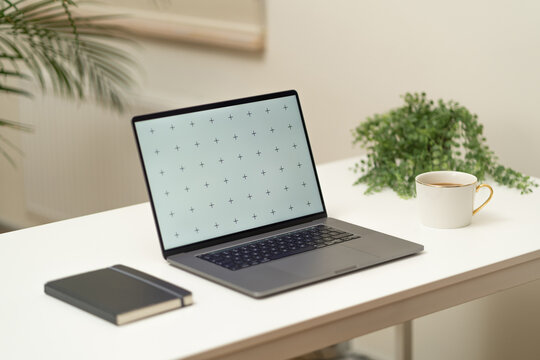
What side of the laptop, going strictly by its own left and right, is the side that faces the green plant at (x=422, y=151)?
left

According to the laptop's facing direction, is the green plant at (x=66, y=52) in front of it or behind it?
behind

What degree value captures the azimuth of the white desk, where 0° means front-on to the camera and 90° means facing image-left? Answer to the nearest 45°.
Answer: approximately 315°

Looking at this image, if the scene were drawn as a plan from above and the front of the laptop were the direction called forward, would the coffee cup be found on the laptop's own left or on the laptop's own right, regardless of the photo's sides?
on the laptop's own left

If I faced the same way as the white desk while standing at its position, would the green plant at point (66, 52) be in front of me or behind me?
behind

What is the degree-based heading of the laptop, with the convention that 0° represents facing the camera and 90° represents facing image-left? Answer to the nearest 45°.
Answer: approximately 315°
